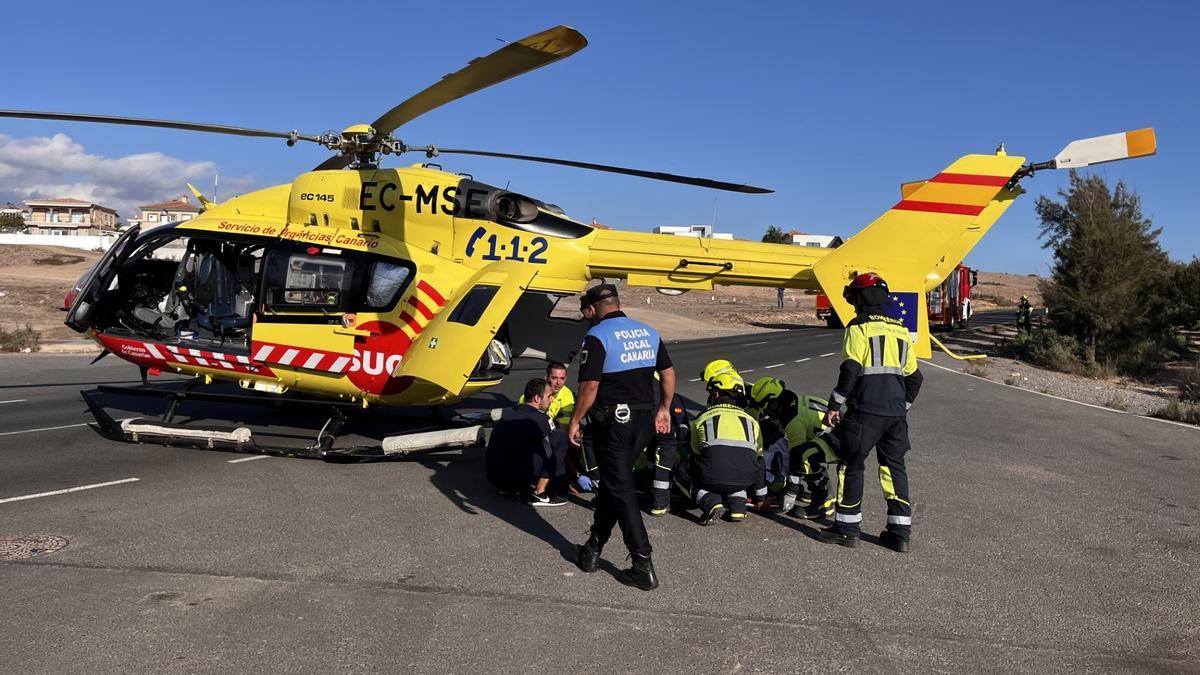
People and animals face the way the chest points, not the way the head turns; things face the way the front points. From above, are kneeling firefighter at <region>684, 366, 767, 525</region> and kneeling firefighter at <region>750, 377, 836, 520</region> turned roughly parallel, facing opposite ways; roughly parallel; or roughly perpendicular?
roughly perpendicular

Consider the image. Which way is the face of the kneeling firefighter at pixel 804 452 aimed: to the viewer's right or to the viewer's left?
to the viewer's left

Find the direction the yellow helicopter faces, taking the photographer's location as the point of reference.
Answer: facing to the left of the viewer

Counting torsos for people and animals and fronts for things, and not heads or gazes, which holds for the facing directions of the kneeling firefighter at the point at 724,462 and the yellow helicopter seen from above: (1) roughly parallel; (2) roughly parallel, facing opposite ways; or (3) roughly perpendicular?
roughly perpendicular

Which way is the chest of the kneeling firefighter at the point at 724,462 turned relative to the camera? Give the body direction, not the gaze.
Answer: away from the camera

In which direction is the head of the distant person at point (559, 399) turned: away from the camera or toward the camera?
toward the camera

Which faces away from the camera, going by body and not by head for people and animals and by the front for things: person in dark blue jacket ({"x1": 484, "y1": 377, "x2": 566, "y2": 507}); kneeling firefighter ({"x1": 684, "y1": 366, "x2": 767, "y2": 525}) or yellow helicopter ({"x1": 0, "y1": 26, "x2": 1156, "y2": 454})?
the kneeling firefighter

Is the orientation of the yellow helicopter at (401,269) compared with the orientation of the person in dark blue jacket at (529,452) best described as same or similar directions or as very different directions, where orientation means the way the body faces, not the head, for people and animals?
very different directions

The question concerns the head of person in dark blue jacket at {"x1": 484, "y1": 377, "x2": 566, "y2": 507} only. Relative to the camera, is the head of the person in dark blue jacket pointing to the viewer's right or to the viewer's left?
to the viewer's right

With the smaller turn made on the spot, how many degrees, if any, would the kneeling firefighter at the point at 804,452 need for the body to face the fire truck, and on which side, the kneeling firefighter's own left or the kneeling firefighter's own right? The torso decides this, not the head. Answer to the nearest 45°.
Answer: approximately 90° to the kneeling firefighter's own right

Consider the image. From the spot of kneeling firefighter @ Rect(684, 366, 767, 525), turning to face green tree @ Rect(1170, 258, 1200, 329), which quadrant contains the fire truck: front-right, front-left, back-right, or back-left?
front-left

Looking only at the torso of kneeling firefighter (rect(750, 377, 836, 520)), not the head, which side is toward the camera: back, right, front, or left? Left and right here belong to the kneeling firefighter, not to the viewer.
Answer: left

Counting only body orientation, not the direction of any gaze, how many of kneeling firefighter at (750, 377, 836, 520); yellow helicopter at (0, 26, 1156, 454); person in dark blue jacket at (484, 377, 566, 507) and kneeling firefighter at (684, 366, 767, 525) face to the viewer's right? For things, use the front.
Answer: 1

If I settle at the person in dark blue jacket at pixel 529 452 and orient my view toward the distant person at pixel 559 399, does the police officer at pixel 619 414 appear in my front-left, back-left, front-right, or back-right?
back-right

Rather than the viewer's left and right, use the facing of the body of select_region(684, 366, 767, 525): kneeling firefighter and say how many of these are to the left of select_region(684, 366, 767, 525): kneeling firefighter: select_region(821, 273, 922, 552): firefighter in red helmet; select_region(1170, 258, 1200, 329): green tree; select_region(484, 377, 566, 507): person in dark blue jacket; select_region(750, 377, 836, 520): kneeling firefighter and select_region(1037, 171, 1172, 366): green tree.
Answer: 1

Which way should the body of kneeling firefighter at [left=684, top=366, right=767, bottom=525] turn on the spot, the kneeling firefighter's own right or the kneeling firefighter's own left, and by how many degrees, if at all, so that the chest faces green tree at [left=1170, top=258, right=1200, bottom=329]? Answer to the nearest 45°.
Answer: approximately 45° to the kneeling firefighter's own right

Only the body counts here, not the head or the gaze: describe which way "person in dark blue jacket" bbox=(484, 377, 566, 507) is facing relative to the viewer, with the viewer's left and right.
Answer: facing to the right of the viewer
